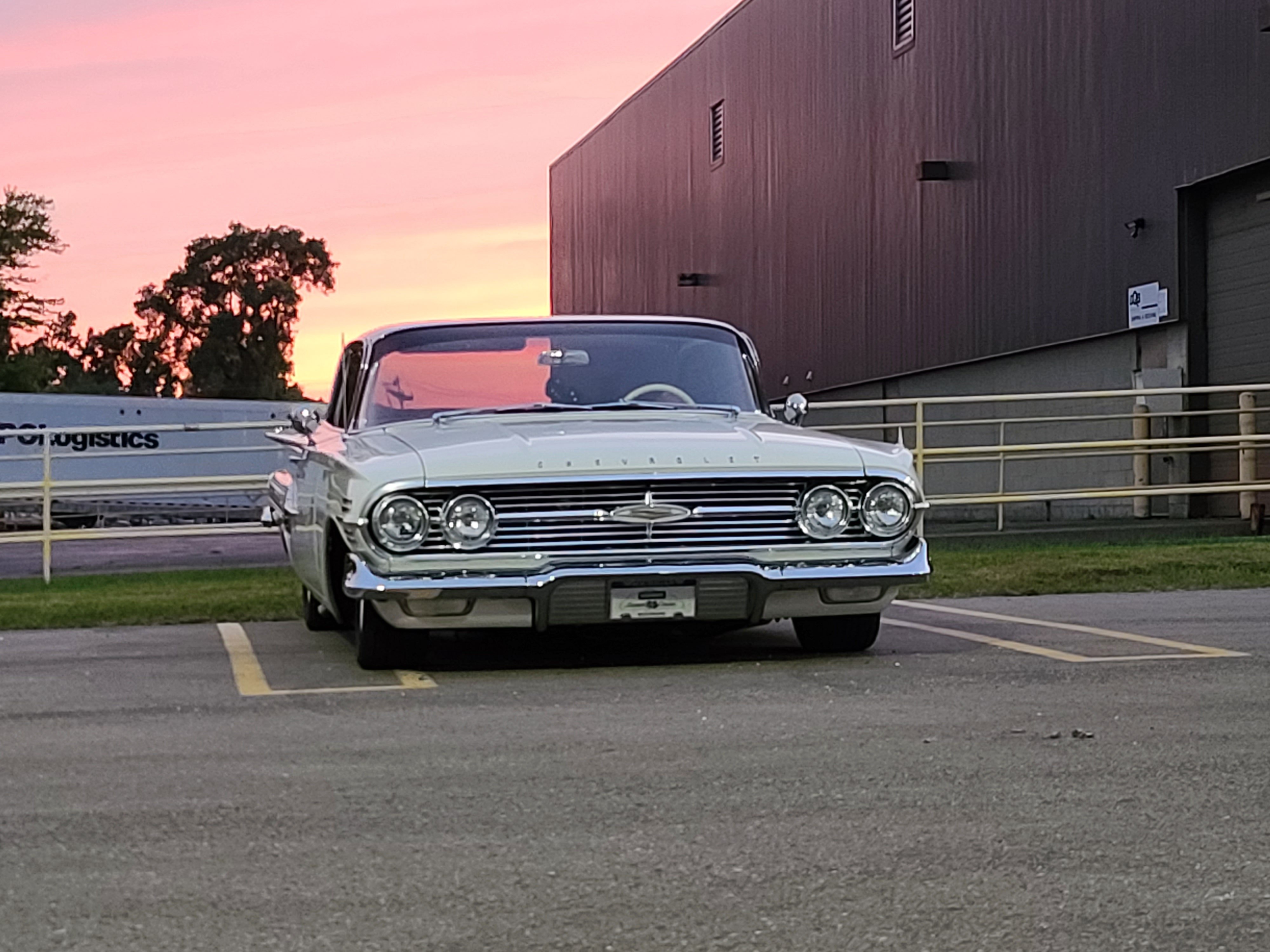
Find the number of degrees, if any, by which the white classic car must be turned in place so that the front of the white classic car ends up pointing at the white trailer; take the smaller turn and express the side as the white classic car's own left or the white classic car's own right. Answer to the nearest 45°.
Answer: approximately 180°

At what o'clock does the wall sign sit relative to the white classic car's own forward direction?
The wall sign is roughly at 7 o'clock from the white classic car.

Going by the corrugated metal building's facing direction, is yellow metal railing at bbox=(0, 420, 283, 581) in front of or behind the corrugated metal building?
in front

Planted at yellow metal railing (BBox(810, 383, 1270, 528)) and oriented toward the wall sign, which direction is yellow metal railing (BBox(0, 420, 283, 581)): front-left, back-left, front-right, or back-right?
back-left

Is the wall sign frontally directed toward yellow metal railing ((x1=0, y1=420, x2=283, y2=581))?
yes

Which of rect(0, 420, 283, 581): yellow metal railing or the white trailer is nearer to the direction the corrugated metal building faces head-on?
the yellow metal railing

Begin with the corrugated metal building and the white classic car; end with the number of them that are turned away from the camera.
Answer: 0

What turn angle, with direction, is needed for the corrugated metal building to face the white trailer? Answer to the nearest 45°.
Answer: approximately 45° to its right

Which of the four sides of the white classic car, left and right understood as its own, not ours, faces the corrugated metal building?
back

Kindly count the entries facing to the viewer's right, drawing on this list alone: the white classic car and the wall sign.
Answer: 0

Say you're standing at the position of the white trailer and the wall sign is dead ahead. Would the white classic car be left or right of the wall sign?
right
